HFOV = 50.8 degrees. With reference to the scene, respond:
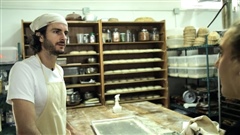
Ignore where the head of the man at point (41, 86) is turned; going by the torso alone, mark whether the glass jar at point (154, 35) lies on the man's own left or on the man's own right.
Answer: on the man's own left

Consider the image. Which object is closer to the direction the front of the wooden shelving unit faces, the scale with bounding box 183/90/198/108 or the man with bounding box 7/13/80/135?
the man

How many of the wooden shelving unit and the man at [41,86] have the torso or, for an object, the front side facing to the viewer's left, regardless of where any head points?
0

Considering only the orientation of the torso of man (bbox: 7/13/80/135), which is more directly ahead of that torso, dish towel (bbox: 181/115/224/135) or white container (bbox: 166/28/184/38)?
the dish towel

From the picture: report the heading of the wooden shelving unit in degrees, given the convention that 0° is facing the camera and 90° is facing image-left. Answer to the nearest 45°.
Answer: approximately 0°

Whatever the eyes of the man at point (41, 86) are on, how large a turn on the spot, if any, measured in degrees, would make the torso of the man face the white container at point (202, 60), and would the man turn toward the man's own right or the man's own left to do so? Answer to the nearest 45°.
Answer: approximately 90° to the man's own left

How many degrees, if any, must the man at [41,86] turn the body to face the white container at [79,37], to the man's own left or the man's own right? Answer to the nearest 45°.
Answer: approximately 135° to the man's own left

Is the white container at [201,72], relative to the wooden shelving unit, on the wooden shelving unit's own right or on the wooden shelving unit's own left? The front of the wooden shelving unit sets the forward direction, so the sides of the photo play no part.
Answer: on the wooden shelving unit's own left

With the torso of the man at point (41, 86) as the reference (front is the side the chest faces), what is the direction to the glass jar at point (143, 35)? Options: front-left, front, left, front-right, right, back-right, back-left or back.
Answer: left

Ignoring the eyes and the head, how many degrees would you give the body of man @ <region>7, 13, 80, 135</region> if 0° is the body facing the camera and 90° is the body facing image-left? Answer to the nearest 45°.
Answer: approximately 315°

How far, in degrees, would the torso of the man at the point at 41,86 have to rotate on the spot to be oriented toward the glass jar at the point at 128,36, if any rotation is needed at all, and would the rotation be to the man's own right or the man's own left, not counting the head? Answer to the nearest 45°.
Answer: approximately 90° to the man's own left

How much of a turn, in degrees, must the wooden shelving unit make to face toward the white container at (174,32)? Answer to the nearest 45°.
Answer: approximately 90° to its left
